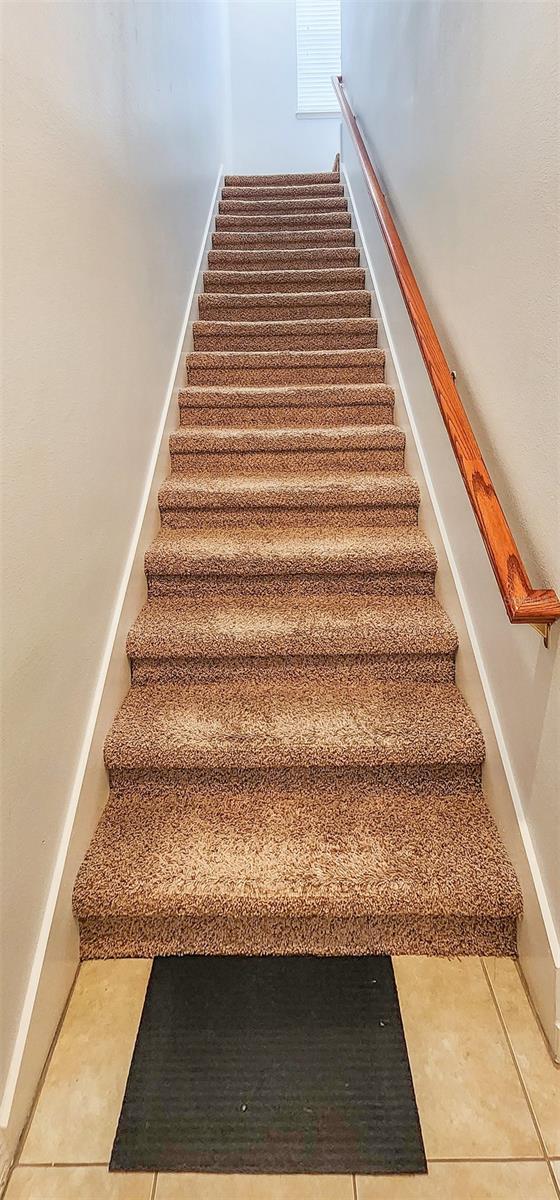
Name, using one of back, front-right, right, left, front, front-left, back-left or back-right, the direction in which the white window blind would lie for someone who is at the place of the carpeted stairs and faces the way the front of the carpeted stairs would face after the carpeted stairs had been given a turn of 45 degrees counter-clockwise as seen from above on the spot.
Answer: back-left

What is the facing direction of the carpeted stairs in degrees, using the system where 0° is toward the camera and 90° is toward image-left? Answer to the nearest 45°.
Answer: approximately 0°

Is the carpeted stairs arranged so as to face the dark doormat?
yes

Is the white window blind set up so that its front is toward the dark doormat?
yes

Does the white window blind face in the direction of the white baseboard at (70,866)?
yes
